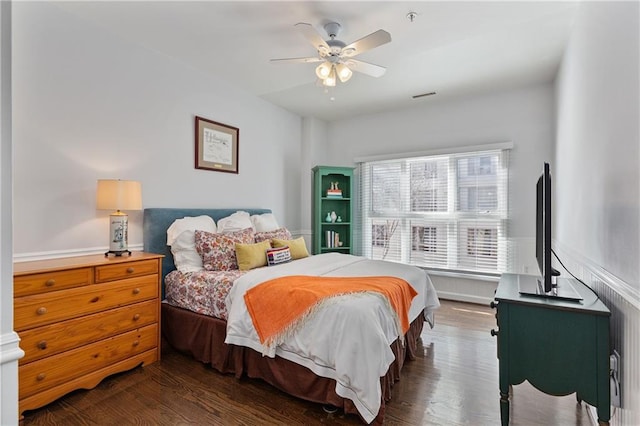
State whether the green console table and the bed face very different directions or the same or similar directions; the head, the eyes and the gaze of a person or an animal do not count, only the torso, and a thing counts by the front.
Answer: very different directions

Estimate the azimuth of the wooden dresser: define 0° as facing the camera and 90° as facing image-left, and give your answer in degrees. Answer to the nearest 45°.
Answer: approximately 315°

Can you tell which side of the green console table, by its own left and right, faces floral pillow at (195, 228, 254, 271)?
front

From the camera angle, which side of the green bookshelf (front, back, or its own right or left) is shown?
front

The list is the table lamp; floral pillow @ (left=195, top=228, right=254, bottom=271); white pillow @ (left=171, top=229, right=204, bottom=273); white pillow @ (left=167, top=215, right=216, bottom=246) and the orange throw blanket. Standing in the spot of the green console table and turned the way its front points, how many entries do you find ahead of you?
5

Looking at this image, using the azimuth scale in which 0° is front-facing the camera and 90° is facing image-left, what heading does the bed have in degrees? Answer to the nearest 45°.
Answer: approximately 315°

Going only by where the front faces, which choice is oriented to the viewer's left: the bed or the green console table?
the green console table

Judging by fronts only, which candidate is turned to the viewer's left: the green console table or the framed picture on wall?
the green console table

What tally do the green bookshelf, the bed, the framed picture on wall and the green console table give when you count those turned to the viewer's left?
1

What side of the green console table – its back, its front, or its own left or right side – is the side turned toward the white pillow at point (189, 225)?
front
